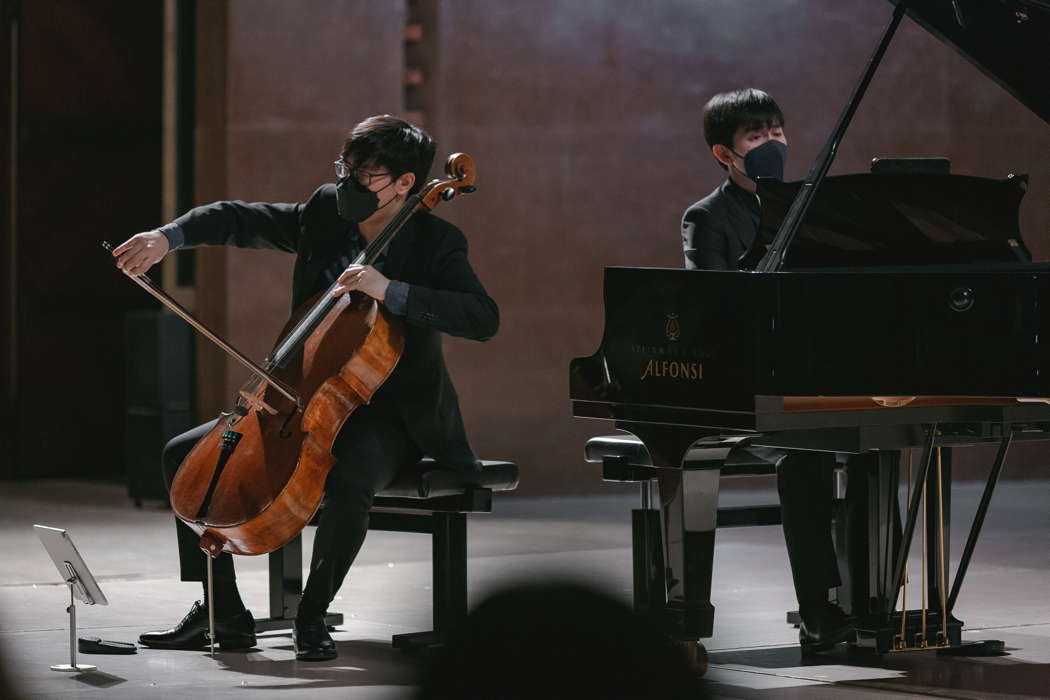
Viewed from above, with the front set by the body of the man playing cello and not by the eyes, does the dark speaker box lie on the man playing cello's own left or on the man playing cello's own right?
on the man playing cello's own right

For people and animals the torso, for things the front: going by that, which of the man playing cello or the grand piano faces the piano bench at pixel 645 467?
the grand piano

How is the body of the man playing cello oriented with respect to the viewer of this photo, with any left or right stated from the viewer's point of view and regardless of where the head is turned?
facing the viewer and to the left of the viewer

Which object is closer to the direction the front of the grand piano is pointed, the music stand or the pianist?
the pianist

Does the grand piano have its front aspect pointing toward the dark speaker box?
yes

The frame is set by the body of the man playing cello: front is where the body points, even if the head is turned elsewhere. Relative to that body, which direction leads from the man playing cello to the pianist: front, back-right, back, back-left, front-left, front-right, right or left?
back-left

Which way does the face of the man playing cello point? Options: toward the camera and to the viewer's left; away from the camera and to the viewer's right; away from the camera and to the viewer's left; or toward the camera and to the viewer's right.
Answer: toward the camera and to the viewer's left

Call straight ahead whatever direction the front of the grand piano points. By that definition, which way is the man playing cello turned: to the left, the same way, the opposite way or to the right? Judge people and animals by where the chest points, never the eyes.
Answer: to the left

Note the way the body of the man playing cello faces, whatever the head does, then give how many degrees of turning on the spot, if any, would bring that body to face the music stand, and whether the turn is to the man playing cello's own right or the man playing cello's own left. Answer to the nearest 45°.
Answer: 0° — they already face it

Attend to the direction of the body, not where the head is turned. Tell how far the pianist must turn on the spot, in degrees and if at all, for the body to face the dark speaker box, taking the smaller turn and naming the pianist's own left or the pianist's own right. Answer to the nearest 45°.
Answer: approximately 180°

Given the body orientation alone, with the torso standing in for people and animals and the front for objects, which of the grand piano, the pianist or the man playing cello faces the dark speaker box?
the grand piano

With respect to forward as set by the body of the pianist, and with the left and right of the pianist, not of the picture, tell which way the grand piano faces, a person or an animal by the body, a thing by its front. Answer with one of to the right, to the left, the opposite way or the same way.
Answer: the opposite way

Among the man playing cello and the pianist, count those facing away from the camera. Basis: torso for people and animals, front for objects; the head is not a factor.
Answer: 0

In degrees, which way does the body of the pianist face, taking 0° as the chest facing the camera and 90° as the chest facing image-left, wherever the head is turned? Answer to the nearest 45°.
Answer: approximately 315°
